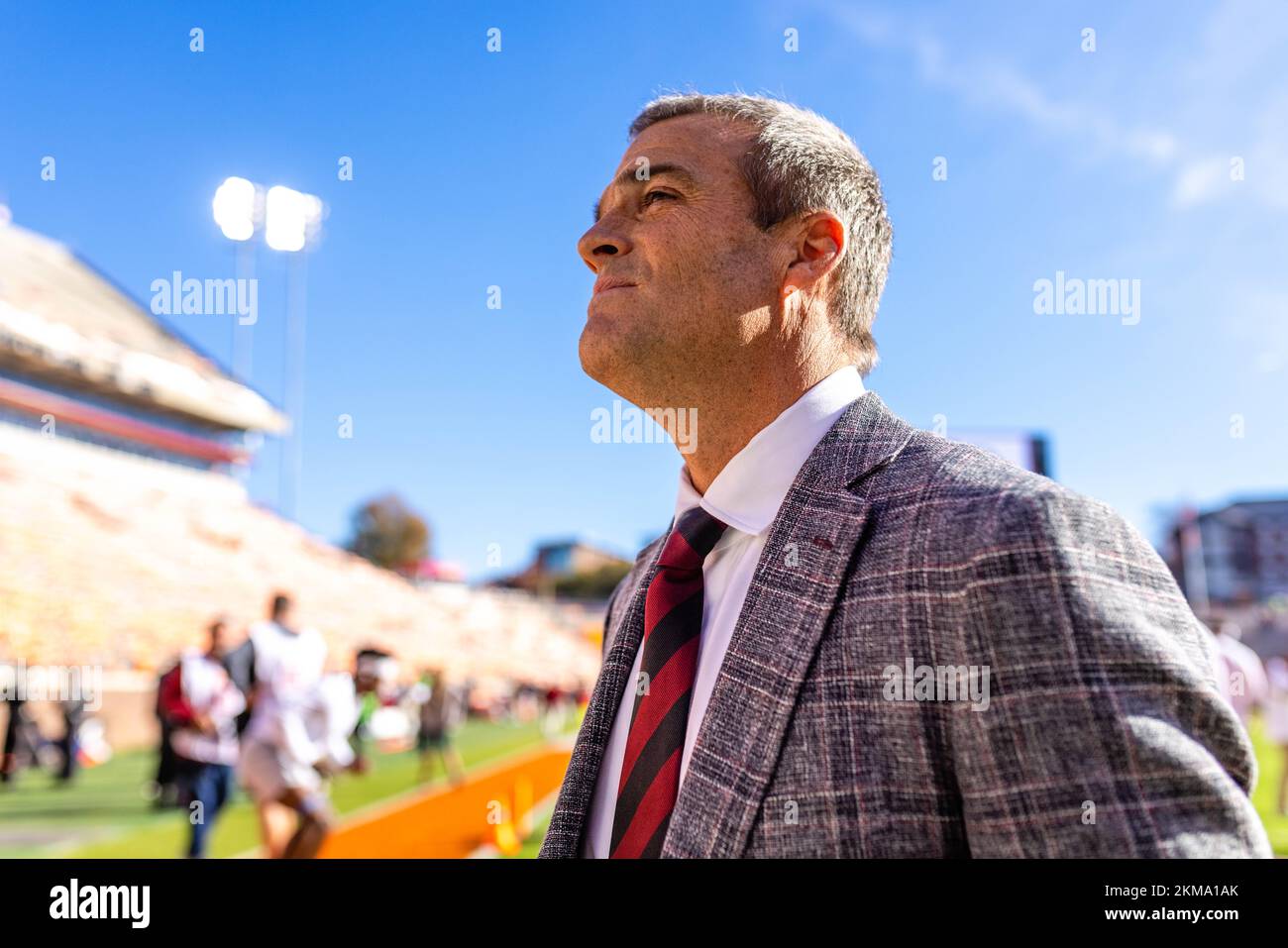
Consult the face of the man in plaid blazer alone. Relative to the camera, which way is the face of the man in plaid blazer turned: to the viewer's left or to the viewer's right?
to the viewer's left

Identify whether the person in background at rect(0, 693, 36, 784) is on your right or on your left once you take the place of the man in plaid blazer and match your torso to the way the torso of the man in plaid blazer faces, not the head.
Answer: on your right

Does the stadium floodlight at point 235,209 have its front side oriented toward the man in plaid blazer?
yes

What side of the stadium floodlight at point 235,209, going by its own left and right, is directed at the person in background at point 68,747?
front

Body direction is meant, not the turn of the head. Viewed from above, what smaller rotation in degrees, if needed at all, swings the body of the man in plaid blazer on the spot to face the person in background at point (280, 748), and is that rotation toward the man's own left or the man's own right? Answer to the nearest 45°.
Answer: approximately 90° to the man's own right

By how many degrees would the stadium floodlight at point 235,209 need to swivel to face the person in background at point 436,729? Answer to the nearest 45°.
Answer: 0° — it already faces them

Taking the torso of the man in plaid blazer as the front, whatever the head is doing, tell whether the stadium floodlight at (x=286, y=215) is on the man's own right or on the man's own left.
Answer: on the man's own right
